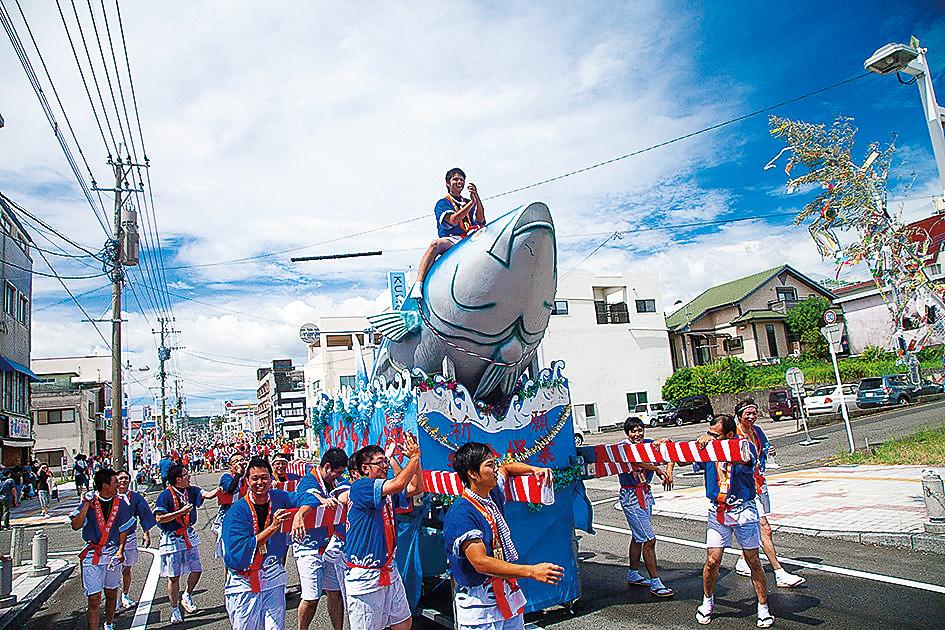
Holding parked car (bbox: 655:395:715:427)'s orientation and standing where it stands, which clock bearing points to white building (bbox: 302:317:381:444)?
The white building is roughly at 2 o'clock from the parked car.

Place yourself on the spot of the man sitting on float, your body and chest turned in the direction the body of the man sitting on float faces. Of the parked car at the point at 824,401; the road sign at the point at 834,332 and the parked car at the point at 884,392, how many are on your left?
3

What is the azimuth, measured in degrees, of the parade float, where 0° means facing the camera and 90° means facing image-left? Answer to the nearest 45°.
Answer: approximately 315°

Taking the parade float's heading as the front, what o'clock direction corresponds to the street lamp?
The street lamp is roughly at 10 o'clock from the parade float.

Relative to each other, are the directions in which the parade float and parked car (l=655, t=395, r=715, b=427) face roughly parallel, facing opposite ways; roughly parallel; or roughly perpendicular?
roughly perpendicular

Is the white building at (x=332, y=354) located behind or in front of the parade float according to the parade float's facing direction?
behind

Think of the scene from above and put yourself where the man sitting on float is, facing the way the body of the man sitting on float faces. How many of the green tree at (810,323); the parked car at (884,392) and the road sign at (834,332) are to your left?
3

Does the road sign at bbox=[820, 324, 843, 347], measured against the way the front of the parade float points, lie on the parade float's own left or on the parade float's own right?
on the parade float's own left

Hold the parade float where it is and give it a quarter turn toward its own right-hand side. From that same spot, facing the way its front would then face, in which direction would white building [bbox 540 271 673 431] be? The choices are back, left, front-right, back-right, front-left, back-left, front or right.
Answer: back-right

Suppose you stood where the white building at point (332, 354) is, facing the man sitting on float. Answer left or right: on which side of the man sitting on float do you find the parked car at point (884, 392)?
left

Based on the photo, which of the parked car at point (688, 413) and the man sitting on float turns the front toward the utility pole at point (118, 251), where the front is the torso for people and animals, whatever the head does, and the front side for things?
the parked car

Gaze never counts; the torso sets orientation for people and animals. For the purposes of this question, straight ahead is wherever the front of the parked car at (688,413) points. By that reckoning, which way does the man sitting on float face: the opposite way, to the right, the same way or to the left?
to the left

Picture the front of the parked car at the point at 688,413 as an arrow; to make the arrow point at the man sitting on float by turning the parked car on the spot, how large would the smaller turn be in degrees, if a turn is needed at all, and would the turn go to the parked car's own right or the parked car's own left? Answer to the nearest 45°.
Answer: approximately 45° to the parked car's own left
